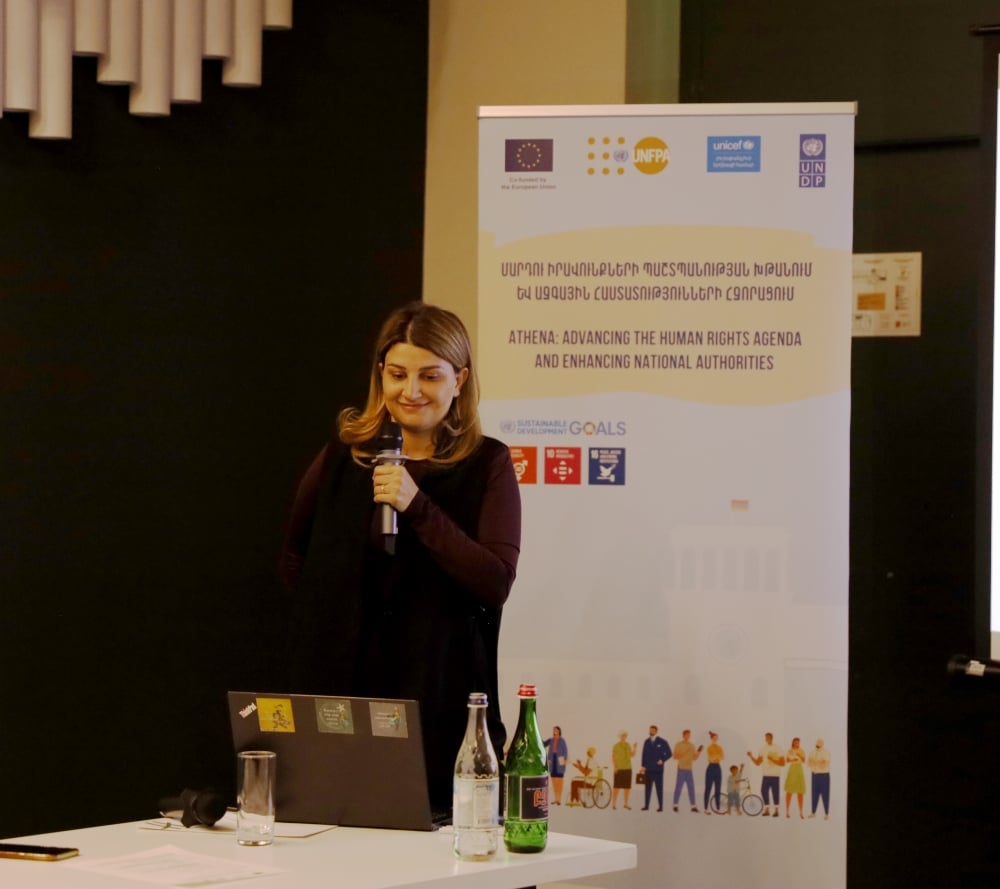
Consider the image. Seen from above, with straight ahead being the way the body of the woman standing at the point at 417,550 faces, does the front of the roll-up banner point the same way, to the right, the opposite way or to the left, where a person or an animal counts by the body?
the same way

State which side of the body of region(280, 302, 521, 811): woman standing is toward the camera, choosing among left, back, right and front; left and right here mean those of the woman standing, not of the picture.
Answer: front

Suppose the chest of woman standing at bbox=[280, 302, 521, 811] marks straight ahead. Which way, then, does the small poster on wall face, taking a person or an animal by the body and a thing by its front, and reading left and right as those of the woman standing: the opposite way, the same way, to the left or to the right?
the same way

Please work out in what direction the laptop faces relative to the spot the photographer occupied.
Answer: facing away from the viewer and to the right of the viewer

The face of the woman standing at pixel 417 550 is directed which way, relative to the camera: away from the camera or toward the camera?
toward the camera

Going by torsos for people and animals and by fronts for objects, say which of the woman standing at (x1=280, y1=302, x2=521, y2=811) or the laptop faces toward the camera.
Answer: the woman standing

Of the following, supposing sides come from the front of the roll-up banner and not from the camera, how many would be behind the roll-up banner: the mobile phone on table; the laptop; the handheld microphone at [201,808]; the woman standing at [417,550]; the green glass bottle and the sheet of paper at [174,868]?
0

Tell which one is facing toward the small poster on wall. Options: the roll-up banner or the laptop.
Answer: the laptop

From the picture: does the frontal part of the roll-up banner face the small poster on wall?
no

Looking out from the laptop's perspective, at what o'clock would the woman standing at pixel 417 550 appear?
The woman standing is roughly at 11 o'clock from the laptop.

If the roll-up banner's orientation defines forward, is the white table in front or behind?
in front

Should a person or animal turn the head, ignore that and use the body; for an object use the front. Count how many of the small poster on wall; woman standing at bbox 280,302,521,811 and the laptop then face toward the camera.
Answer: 2

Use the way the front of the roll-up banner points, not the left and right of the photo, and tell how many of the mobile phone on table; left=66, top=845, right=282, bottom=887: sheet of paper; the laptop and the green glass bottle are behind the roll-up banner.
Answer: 0

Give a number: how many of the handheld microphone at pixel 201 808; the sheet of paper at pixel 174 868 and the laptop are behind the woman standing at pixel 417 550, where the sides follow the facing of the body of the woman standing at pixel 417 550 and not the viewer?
0

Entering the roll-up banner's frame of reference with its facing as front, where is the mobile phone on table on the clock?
The mobile phone on table is roughly at 1 o'clock from the roll-up banner.

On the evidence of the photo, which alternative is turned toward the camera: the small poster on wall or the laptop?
the small poster on wall

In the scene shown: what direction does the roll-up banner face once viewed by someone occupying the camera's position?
facing the viewer
